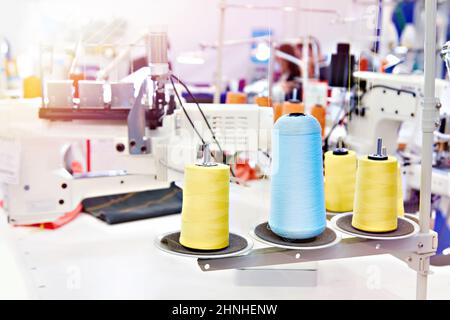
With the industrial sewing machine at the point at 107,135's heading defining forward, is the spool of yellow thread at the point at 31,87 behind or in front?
behind

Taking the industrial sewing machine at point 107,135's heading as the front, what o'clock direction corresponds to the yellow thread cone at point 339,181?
The yellow thread cone is roughly at 10 o'clock from the industrial sewing machine.

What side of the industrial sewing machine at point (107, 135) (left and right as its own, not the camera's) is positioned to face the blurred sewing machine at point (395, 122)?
left

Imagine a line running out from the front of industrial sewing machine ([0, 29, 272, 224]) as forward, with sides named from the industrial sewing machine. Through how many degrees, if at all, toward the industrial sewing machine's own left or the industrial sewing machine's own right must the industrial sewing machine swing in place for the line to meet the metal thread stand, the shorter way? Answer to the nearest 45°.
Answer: approximately 45° to the industrial sewing machine's own left

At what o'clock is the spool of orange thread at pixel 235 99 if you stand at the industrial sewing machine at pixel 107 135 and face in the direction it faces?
The spool of orange thread is roughly at 7 o'clock from the industrial sewing machine.
